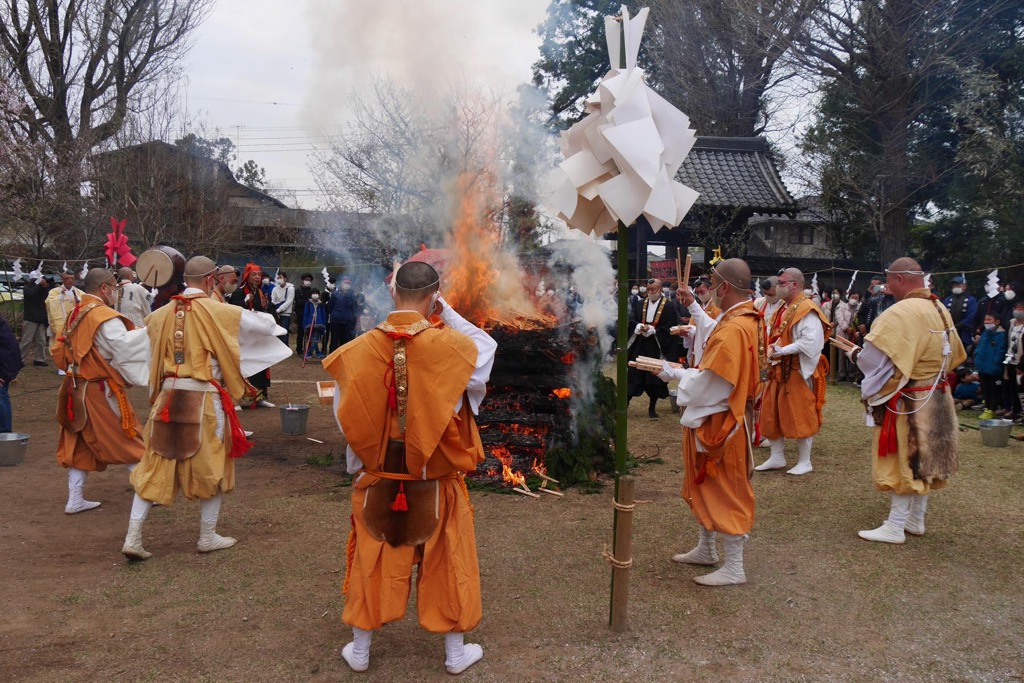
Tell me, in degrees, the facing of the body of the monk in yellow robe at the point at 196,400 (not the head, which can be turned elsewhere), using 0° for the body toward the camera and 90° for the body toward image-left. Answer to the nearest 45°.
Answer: approximately 225°

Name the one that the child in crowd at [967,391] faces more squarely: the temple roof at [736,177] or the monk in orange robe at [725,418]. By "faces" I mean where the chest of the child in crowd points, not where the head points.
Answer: the monk in orange robe

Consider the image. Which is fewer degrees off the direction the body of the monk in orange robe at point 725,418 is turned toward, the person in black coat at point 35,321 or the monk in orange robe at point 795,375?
the person in black coat

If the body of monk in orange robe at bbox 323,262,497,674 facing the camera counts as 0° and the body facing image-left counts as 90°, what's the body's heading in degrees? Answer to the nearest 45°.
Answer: approximately 180°

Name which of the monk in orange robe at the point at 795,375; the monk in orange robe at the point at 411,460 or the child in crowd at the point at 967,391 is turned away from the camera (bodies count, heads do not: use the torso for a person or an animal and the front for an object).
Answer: the monk in orange robe at the point at 411,460

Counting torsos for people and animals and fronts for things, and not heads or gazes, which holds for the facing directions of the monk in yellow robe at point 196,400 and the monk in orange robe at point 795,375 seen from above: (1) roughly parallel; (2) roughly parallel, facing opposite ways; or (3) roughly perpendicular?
roughly perpendicular

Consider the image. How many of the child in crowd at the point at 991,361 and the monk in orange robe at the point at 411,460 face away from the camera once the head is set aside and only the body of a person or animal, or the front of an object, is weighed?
1

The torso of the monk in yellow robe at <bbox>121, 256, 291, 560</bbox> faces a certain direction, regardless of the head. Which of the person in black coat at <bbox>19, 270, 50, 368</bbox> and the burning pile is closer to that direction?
the burning pile

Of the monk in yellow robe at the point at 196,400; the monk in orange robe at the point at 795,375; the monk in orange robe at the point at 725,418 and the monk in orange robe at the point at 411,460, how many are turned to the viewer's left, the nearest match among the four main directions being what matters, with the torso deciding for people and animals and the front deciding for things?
2

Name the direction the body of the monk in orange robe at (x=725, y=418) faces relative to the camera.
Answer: to the viewer's left

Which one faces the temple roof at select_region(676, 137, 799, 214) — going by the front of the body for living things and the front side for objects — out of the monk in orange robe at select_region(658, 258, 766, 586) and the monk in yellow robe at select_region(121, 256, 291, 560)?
the monk in yellow robe at select_region(121, 256, 291, 560)

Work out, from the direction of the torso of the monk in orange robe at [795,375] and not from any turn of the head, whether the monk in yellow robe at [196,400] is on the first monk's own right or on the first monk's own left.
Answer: on the first monk's own left

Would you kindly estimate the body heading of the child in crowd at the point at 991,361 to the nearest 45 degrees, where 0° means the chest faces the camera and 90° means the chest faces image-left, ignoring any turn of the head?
approximately 45°

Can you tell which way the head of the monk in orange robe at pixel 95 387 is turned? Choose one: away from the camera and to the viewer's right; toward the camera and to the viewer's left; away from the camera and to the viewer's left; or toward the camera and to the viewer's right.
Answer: away from the camera and to the viewer's right
